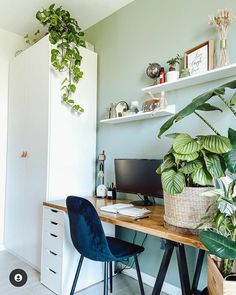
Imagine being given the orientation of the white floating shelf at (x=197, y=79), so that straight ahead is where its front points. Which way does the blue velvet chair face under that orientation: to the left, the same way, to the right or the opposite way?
the opposite way

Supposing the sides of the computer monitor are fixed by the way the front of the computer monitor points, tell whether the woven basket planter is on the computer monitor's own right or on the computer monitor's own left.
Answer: on the computer monitor's own left

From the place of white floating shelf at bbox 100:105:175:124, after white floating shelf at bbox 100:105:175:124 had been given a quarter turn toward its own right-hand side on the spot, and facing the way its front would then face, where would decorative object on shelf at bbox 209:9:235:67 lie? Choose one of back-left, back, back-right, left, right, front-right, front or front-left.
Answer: back

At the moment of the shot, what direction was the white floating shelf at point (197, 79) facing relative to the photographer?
facing the viewer and to the left of the viewer

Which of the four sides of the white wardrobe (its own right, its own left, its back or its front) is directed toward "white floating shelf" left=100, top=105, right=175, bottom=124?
left

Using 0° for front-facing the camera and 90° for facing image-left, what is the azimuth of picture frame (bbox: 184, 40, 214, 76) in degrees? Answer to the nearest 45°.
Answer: approximately 45°

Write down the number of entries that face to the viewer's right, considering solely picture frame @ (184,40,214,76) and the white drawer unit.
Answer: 0
